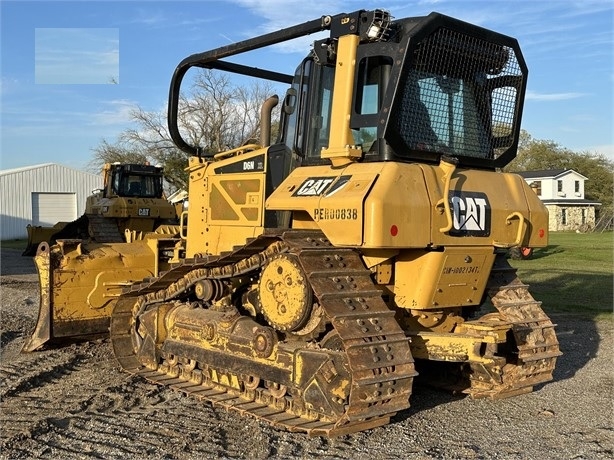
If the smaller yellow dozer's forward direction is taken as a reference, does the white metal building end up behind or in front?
in front

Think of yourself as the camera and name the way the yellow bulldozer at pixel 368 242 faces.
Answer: facing away from the viewer and to the left of the viewer

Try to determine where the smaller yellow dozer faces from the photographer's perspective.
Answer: facing away from the viewer and to the left of the viewer

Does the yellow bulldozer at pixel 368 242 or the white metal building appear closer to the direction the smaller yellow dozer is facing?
the white metal building

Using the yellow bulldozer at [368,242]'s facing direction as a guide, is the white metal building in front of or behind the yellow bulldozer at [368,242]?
in front

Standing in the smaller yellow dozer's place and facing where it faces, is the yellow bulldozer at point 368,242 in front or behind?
behind

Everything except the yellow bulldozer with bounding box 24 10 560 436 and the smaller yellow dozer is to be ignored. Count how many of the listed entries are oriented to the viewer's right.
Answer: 0
